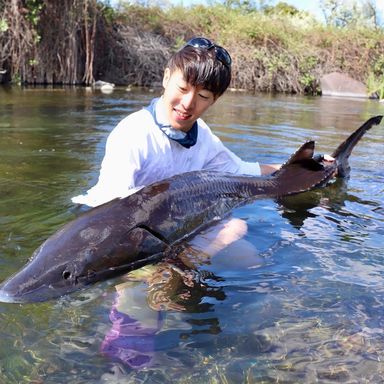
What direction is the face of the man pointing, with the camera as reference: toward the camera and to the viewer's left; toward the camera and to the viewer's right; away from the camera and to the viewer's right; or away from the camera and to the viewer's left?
toward the camera and to the viewer's left

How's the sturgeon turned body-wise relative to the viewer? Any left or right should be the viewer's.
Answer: facing the viewer and to the left of the viewer
